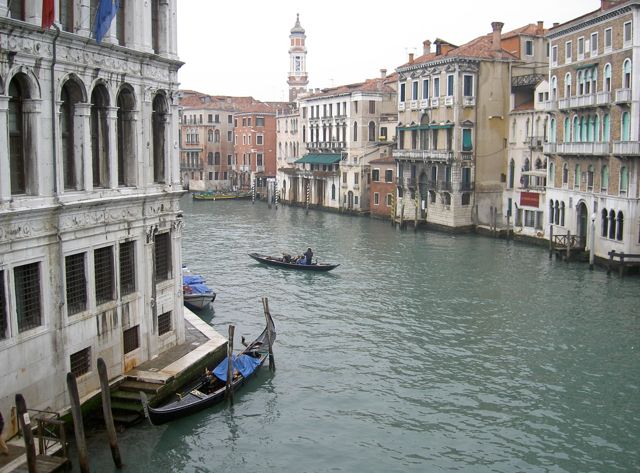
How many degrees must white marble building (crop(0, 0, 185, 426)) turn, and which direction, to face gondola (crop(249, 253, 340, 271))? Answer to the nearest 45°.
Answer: approximately 90° to its left

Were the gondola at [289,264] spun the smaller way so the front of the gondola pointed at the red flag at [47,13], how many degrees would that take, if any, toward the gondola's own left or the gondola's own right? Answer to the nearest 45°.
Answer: approximately 90° to the gondola's own left

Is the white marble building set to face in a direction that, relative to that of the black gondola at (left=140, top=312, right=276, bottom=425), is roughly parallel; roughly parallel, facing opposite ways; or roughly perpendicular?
roughly perpendicular

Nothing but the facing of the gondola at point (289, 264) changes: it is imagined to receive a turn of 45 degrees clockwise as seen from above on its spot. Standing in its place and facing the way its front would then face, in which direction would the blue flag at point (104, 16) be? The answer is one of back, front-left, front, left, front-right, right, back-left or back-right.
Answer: back-left

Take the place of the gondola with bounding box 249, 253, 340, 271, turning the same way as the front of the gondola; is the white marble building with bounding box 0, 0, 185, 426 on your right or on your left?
on your left

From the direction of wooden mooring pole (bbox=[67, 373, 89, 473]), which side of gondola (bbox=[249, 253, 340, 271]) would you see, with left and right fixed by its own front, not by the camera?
left

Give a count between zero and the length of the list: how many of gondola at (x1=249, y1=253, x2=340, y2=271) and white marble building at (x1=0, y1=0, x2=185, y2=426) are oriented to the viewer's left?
1

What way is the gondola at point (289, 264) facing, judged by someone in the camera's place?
facing to the left of the viewer

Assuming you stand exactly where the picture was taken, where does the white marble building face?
facing the viewer and to the right of the viewer
